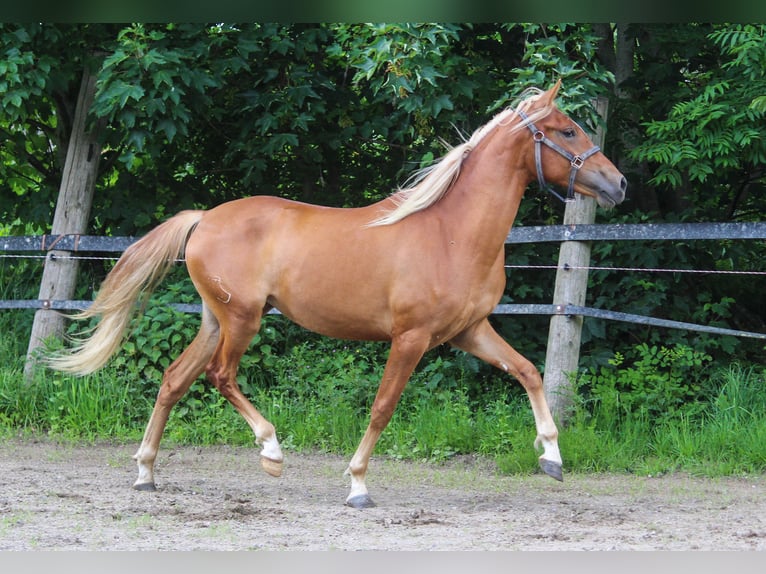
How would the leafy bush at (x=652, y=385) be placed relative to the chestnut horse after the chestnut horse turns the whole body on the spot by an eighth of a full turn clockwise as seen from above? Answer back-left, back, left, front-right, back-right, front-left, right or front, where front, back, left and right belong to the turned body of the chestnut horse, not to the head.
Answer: left

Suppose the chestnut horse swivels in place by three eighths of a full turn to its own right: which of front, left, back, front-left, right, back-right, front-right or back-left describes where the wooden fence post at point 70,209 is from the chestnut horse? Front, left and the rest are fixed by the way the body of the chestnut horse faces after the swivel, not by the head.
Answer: right

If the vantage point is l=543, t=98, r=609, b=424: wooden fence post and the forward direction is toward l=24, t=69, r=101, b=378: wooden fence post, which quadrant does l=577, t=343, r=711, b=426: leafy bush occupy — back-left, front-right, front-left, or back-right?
back-right

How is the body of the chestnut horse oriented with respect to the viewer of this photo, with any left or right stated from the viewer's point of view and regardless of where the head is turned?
facing to the right of the viewer
